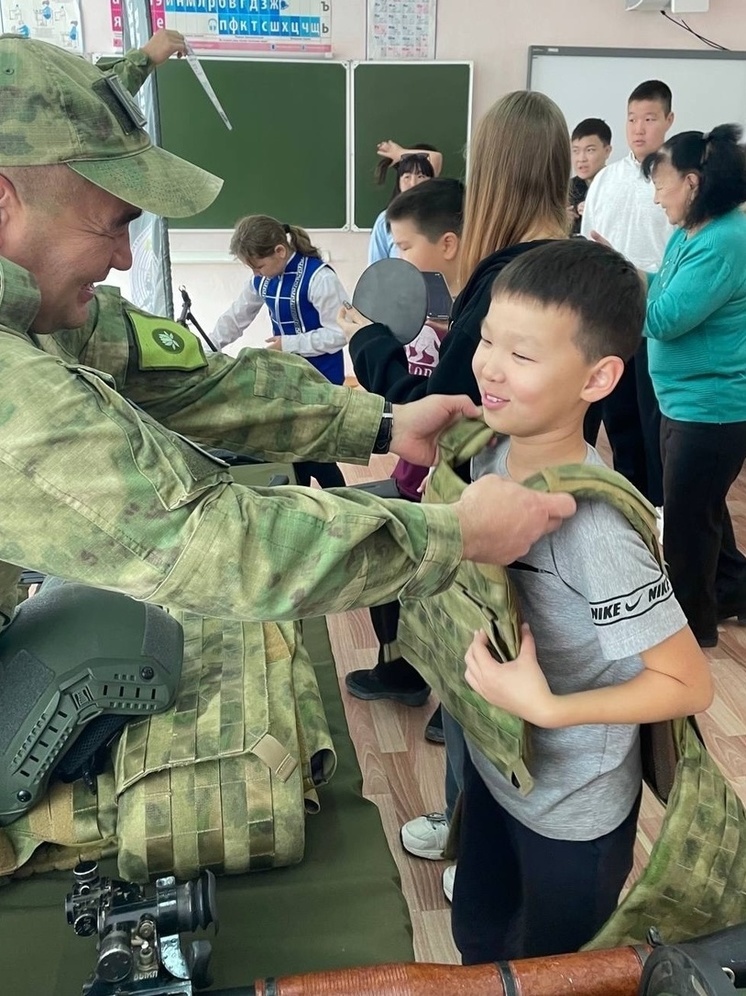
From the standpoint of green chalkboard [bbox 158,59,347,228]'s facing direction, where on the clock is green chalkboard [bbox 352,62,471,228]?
green chalkboard [bbox 352,62,471,228] is roughly at 9 o'clock from green chalkboard [bbox 158,59,347,228].

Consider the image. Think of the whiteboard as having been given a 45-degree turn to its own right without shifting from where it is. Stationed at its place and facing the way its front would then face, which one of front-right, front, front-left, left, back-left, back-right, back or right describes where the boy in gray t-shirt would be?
front-left

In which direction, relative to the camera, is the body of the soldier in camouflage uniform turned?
to the viewer's right

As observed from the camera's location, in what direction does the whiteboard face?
facing the viewer

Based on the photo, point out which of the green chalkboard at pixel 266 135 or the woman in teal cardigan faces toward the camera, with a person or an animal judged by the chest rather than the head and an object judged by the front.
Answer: the green chalkboard

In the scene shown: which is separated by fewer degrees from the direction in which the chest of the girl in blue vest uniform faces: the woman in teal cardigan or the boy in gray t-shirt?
the boy in gray t-shirt

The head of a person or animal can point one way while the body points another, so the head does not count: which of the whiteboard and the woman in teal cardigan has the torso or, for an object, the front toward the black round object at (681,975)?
the whiteboard

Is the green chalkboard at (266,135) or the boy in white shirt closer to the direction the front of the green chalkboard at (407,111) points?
the boy in white shirt

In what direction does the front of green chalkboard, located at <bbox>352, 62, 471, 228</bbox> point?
toward the camera

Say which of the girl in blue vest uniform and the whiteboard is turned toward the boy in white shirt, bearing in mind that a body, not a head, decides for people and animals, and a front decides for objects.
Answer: the whiteboard

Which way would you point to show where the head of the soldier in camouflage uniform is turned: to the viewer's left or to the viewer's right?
to the viewer's right

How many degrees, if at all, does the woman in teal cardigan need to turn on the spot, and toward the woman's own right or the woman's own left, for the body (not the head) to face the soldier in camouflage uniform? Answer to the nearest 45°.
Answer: approximately 90° to the woman's own left

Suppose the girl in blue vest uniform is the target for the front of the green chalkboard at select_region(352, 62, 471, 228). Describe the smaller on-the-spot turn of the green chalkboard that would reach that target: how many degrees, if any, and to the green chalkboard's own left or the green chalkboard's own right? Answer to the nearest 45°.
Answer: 0° — it already faces them

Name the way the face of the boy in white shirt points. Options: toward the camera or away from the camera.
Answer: toward the camera

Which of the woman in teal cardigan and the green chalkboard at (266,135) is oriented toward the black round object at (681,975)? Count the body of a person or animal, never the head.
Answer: the green chalkboard

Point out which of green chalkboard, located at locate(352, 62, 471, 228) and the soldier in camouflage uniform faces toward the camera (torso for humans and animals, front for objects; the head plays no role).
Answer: the green chalkboard
